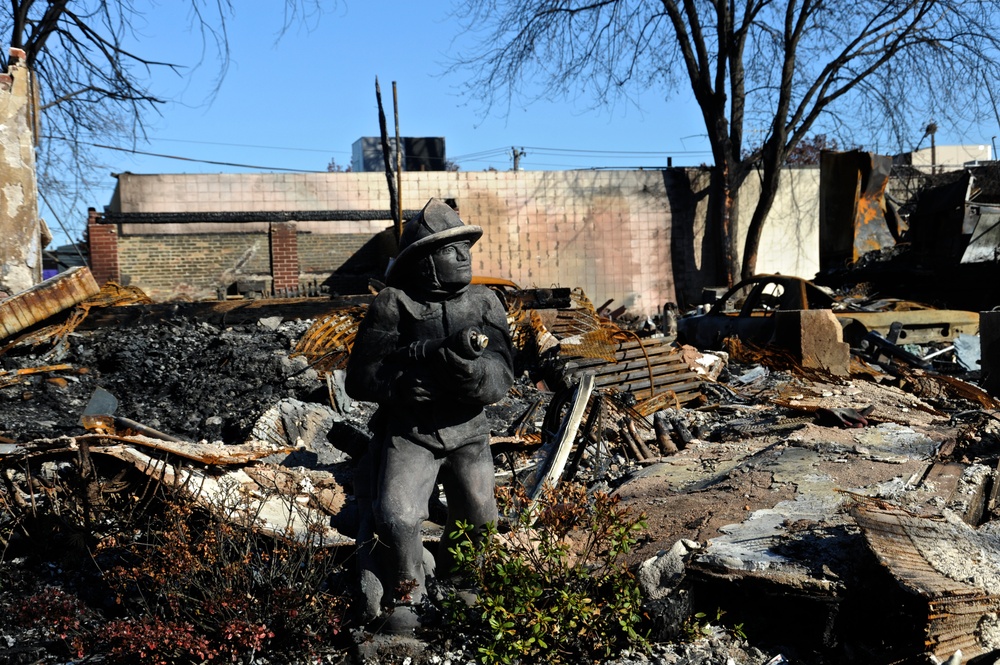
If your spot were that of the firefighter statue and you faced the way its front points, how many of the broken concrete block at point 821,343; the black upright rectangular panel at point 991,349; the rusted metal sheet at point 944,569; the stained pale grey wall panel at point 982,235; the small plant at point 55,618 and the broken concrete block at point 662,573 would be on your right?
1

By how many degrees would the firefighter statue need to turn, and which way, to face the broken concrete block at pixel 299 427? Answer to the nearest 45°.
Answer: approximately 180°

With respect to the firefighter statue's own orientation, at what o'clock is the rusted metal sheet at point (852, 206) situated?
The rusted metal sheet is roughly at 7 o'clock from the firefighter statue.

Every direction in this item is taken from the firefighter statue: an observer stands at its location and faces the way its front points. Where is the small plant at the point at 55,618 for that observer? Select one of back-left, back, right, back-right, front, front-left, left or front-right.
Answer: right

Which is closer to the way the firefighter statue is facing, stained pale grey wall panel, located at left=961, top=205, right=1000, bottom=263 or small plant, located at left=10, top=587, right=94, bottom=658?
the small plant

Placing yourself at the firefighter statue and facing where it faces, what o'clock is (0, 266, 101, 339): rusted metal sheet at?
The rusted metal sheet is roughly at 5 o'clock from the firefighter statue.

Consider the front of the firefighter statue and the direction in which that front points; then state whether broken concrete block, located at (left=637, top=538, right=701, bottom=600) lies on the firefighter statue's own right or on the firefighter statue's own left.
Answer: on the firefighter statue's own left

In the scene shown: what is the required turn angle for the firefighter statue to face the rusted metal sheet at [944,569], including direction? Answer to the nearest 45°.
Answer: approximately 90° to its left

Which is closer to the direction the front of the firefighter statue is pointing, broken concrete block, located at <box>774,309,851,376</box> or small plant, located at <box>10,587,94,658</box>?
the small plant

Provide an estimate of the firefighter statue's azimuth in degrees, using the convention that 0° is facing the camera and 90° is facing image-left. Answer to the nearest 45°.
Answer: approximately 0°
